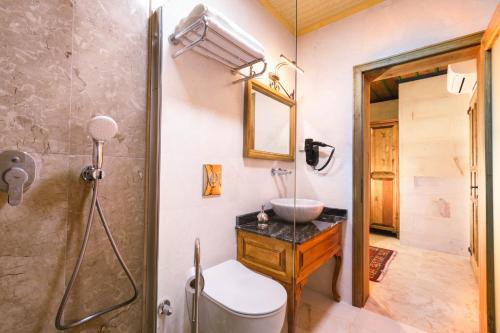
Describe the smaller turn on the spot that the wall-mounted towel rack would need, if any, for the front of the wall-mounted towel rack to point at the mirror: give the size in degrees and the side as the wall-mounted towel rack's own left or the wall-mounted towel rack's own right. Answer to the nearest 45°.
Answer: approximately 90° to the wall-mounted towel rack's own left

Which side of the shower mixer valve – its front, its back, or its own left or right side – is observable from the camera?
front

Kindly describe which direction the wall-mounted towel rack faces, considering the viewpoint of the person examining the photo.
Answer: facing the viewer and to the right of the viewer

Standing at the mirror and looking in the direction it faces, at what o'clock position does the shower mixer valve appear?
The shower mixer valve is roughly at 3 o'clock from the mirror.

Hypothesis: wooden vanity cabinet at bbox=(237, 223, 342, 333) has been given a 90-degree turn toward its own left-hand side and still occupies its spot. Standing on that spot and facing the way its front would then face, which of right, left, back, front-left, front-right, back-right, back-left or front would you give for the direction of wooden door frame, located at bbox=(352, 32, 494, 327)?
front

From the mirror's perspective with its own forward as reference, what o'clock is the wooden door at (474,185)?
The wooden door is roughly at 10 o'clock from the mirror.

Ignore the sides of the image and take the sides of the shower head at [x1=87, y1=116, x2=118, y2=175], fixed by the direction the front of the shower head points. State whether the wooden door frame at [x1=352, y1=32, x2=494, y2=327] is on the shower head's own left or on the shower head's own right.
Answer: on the shower head's own left

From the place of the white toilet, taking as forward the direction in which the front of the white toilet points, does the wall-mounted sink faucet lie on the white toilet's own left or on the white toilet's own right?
on the white toilet's own left
